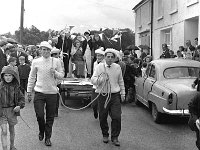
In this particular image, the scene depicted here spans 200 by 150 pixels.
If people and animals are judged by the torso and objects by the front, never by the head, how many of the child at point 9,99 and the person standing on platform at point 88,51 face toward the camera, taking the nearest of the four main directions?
2

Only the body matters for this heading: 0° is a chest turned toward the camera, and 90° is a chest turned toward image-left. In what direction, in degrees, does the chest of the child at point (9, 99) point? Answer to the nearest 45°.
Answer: approximately 0°

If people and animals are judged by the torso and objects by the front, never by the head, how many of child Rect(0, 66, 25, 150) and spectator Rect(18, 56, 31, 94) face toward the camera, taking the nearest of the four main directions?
2

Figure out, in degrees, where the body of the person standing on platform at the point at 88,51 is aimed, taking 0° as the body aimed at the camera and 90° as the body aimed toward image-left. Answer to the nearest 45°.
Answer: approximately 0°

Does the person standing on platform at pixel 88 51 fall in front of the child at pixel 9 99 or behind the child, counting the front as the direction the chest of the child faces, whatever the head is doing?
behind

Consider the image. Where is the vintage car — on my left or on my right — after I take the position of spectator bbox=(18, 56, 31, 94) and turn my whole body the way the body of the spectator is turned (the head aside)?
on my left

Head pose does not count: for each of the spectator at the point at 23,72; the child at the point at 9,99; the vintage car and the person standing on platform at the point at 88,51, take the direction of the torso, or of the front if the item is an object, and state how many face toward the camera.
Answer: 3

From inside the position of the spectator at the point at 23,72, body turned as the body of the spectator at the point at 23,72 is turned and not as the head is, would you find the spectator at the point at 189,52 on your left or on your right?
on your left

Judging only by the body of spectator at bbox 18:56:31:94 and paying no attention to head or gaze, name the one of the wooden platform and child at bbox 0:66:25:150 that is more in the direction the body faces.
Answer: the child
